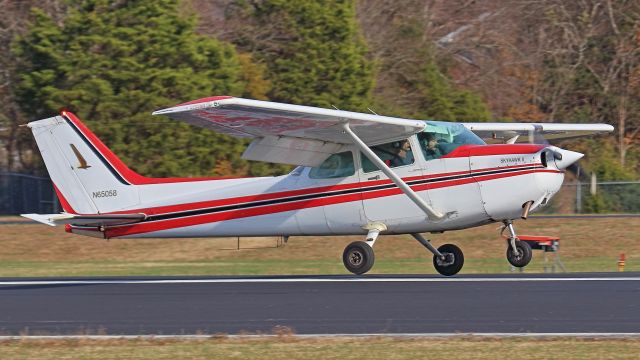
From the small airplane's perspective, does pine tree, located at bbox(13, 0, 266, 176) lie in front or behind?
behind

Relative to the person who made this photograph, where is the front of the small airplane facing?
facing the viewer and to the right of the viewer

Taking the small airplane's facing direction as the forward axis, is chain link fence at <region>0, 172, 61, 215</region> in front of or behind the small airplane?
behind

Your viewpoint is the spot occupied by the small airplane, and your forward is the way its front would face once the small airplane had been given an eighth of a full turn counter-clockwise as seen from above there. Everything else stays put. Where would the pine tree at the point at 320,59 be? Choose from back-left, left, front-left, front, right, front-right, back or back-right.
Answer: left
